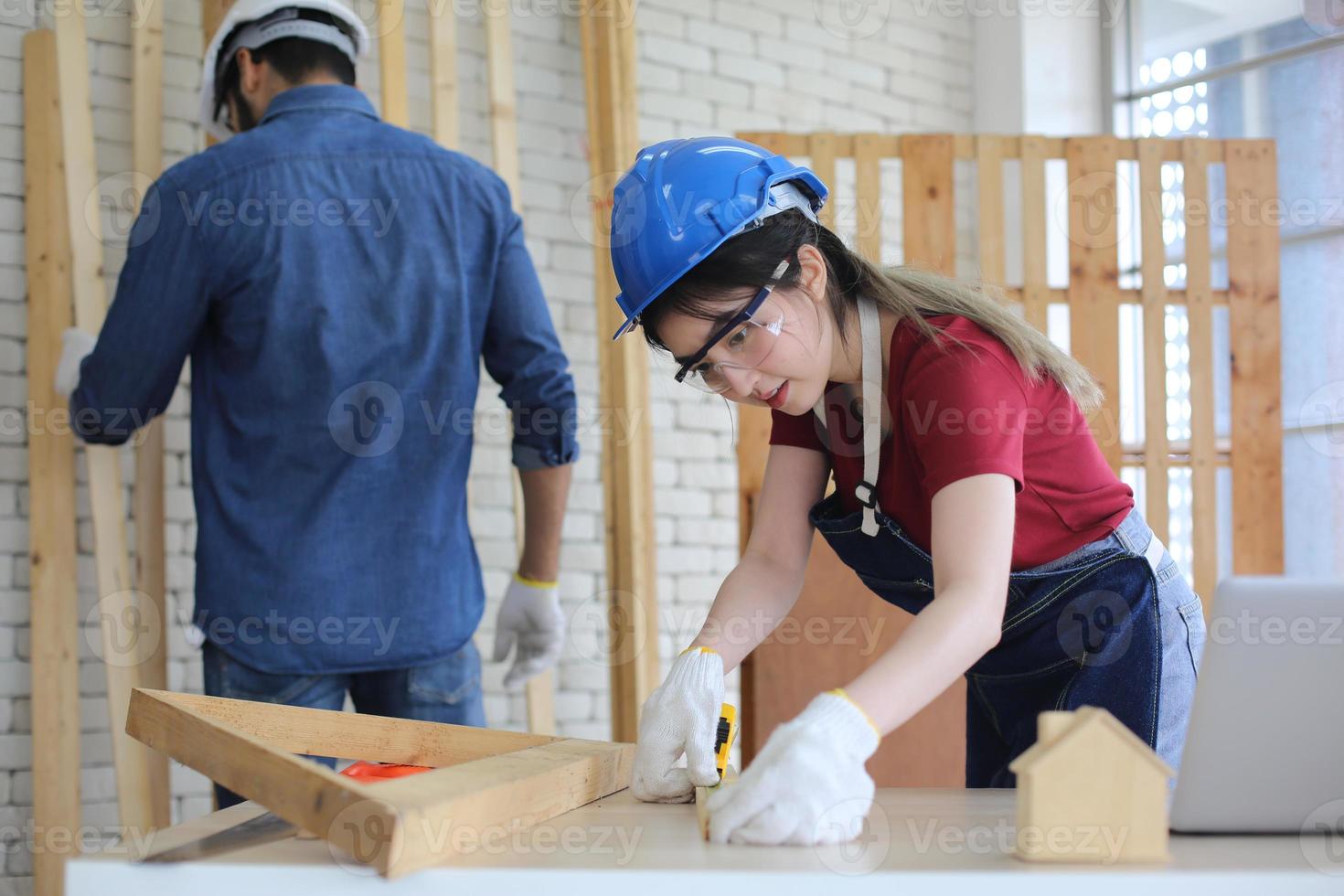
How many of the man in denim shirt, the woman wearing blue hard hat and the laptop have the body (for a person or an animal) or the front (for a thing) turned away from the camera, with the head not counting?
2

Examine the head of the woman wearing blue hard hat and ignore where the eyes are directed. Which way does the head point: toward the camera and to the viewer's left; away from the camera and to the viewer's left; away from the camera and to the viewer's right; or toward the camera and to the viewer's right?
toward the camera and to the viewer's left

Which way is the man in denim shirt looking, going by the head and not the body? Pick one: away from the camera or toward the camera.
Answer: away from the camera

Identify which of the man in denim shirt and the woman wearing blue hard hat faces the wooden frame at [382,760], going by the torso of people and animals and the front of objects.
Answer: the woman wearing blue hard hat

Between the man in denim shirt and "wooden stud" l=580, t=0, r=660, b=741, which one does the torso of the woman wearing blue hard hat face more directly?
the man in denim shirt

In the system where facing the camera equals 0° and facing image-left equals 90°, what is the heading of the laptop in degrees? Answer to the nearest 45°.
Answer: approximately 180°

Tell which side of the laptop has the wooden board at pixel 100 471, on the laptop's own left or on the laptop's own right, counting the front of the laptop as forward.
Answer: on the laptop's own left

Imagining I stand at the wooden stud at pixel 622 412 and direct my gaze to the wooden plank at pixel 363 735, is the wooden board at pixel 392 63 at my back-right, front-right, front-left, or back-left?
front-right

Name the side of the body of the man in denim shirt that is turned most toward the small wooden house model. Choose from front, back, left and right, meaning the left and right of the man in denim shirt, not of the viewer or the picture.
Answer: back

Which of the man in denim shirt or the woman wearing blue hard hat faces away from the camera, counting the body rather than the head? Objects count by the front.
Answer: the man in denim shirt

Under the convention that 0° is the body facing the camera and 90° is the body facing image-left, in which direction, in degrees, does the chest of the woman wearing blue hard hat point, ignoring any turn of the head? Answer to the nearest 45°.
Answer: approximately 45°

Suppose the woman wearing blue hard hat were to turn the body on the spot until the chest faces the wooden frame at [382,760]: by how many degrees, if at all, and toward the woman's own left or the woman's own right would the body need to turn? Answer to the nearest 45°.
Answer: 0° — they already face it

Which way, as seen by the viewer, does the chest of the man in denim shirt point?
away from the camera

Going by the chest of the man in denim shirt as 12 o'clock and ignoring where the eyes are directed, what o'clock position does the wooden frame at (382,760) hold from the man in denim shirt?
The wooden frame is roughly at 6 o'clock from the man in denim shirt.

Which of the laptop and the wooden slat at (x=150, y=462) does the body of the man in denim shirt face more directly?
the wooden slat

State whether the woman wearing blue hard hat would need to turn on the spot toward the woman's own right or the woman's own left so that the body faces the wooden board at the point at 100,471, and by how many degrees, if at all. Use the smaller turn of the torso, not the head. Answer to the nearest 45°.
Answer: approximately 90° to the woman's own right

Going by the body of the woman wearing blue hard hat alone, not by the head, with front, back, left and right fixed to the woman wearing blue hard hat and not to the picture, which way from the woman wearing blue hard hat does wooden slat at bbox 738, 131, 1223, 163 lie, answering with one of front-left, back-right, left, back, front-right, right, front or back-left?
back-right
